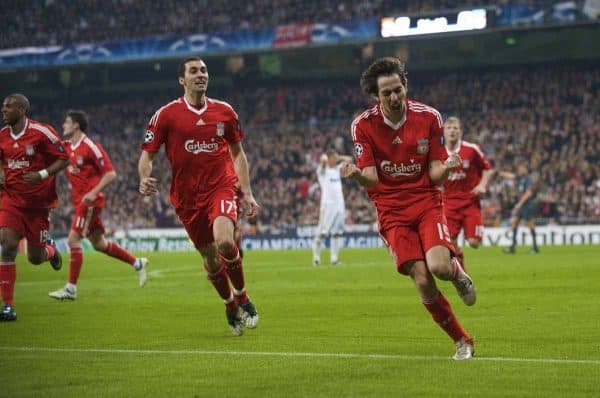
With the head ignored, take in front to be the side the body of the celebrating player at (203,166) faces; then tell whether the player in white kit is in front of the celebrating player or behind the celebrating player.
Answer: behind

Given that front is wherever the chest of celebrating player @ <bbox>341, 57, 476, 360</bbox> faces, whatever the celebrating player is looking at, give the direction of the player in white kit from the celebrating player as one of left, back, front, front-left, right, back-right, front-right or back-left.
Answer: back

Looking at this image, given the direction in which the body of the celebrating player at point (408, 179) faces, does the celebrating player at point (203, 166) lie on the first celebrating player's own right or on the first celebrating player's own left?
on the first celebrating player's own right

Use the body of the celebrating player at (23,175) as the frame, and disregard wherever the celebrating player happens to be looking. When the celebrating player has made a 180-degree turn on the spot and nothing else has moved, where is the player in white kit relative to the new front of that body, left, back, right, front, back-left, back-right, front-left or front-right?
front
